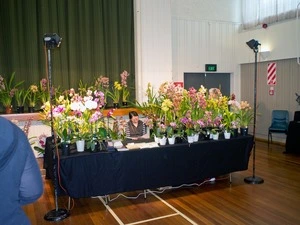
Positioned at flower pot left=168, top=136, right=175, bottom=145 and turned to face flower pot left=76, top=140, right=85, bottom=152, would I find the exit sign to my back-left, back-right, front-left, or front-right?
back-right

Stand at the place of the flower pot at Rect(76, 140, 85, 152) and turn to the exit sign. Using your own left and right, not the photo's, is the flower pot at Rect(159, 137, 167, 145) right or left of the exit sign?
right

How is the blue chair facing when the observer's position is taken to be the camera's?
facing the viewer and to the left of the viewer

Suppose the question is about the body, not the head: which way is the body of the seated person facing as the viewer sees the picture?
toward the camera

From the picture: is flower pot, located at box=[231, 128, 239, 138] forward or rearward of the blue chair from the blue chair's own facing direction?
forward

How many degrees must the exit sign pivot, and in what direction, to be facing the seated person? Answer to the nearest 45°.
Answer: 0° — it already faces them

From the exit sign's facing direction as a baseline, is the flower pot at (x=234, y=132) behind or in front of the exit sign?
in front

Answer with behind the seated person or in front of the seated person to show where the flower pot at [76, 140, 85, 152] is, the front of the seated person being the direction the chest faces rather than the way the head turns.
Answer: in front

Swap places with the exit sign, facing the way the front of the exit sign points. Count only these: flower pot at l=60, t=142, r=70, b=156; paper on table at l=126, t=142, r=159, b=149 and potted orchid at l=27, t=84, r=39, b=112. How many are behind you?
0

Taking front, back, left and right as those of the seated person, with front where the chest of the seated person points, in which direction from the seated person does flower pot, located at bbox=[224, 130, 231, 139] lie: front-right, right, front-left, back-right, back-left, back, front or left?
front-left

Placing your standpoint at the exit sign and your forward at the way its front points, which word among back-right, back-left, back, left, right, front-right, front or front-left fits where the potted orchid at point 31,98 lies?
front-right

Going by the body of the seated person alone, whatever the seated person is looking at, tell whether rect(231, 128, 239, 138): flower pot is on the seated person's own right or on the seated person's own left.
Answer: on the seated person's own left

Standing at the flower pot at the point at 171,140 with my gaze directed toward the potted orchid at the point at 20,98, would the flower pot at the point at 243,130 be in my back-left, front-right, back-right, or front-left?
back-right

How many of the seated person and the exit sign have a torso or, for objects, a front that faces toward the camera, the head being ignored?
2
